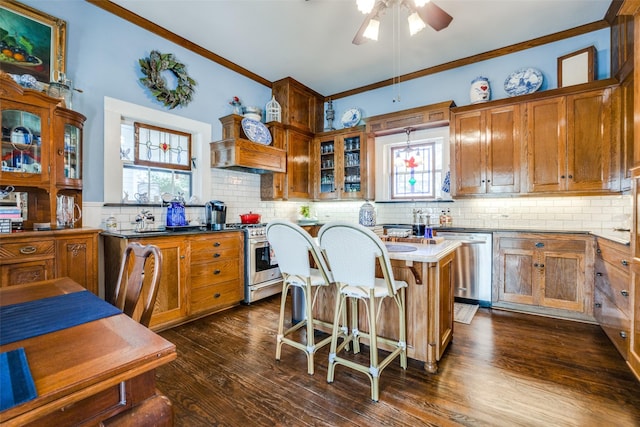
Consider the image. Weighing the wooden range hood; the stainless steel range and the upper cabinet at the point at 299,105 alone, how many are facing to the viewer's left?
0

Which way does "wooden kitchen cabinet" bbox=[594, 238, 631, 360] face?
to the viewer's left

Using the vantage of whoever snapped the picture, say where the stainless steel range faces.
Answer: facing the viewer and to the right of the viewer

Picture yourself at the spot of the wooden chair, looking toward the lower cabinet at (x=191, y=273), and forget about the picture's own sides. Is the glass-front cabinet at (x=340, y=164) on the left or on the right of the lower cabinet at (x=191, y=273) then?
right

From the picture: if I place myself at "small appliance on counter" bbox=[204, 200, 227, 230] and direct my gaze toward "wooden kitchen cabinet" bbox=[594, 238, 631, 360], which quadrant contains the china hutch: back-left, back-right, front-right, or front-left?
back-right

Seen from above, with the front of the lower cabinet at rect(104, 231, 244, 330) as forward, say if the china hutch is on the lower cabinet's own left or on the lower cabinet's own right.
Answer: on the lower cabinet's own right

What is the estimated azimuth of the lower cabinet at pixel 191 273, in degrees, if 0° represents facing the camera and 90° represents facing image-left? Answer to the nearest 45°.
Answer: approximately 315°

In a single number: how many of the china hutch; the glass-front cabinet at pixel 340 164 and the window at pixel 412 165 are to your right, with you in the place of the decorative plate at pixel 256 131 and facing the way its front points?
1

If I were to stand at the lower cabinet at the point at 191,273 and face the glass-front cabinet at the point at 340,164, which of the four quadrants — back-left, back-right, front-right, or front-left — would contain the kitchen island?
front-right
